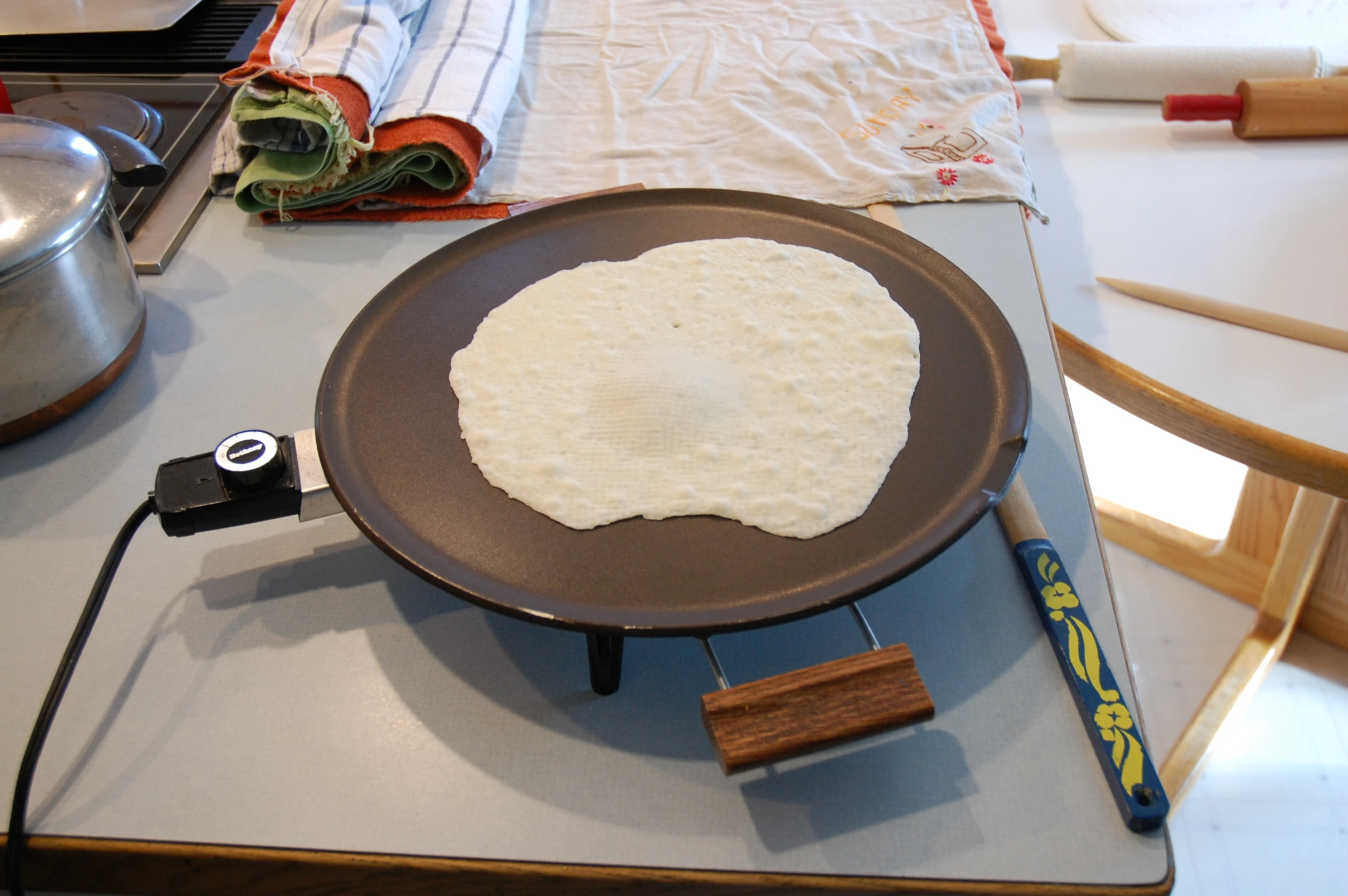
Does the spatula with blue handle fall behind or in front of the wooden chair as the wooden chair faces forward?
behind

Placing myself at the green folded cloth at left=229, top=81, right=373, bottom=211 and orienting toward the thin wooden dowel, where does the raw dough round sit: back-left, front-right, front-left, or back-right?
front-right

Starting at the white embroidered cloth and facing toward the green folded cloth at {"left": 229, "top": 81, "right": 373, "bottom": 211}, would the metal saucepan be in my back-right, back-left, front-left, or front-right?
front-left

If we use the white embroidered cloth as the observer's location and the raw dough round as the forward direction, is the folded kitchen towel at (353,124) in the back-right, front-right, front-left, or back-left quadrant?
front-right

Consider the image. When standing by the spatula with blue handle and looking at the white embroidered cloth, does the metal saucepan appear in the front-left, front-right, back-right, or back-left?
front-left

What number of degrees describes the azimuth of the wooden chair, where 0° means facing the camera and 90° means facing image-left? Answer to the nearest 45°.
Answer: approximately 225°
